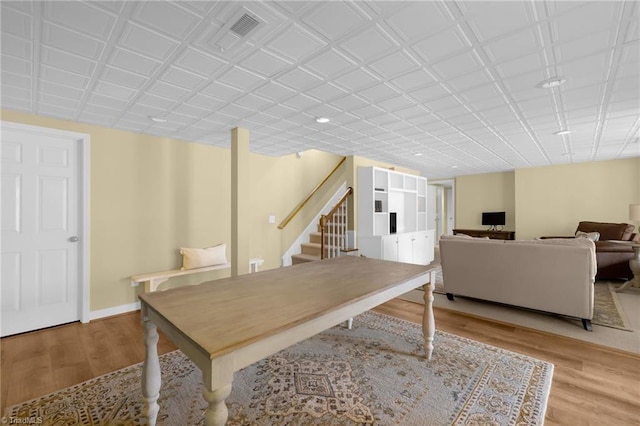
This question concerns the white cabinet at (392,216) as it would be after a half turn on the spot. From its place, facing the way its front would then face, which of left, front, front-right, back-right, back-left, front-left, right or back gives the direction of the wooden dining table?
back-left

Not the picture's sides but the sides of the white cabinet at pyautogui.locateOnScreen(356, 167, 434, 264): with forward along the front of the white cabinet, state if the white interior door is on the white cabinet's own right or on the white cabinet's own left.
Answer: on the white cabinet's own right

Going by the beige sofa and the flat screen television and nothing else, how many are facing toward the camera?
1

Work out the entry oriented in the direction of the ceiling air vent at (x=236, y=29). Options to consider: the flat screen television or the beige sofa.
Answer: the flat screen television

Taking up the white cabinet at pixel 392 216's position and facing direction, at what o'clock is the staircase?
The staircase is roughly at 4 o'clock from the white cabinet.

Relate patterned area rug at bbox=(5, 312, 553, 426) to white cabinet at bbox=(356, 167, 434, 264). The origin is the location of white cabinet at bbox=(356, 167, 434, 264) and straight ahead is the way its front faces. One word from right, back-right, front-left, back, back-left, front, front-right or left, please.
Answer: front-right

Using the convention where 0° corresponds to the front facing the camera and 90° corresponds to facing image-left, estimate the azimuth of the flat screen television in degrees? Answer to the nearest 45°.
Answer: approximately 0°

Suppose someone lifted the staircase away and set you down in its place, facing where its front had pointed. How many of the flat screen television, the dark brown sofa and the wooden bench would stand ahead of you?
1

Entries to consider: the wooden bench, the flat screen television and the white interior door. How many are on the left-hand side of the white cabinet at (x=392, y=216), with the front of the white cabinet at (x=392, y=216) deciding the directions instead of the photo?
1

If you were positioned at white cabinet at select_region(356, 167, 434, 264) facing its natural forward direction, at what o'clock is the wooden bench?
The wooden bench is roughly at 3 o'clock from the white cabinet.

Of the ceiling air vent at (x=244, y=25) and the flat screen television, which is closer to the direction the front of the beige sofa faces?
the flat screen television

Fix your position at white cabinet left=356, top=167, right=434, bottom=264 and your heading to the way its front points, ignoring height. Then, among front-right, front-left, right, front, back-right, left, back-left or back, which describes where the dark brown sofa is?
front-left
